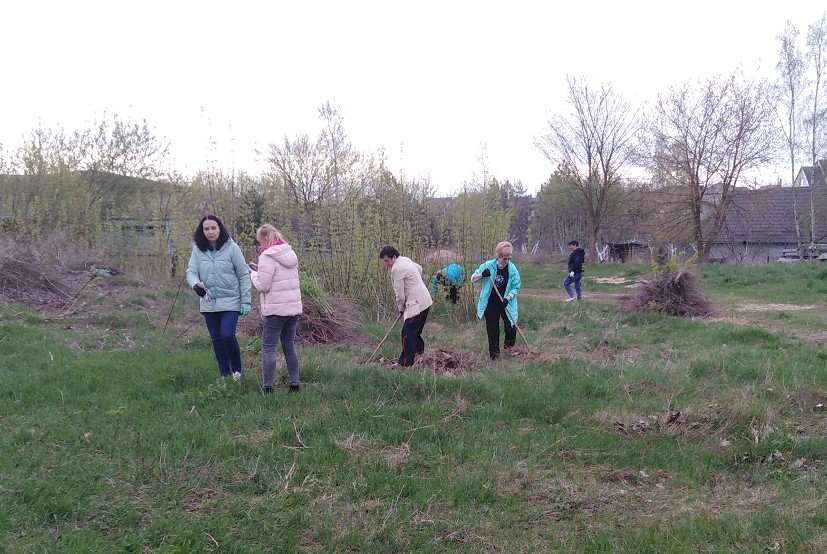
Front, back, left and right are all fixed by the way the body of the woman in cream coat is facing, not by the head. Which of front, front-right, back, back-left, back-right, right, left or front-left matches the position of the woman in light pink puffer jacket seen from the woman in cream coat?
front-left

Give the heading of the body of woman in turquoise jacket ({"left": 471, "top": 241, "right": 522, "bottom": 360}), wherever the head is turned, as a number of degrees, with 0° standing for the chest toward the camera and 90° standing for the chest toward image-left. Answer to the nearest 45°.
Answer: approximately 0°

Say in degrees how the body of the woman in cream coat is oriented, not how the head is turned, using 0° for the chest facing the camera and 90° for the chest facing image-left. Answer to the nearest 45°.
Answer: approximately 90°

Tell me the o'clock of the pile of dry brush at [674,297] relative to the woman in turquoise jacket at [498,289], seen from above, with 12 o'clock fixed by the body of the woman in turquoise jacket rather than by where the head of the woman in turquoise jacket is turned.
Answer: The pile of dry brush is roughly at 7 o'clock from the woman in turquoise jacket.

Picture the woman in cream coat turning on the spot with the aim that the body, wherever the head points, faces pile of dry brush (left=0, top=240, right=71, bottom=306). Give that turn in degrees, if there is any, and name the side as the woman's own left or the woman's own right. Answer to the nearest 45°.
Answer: approximately 45° to the woman's own right

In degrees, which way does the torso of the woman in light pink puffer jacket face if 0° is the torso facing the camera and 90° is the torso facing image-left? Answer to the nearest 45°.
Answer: approximately 135°

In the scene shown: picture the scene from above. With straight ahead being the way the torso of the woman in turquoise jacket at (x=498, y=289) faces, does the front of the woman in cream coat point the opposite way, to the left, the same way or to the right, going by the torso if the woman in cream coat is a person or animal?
to the right
